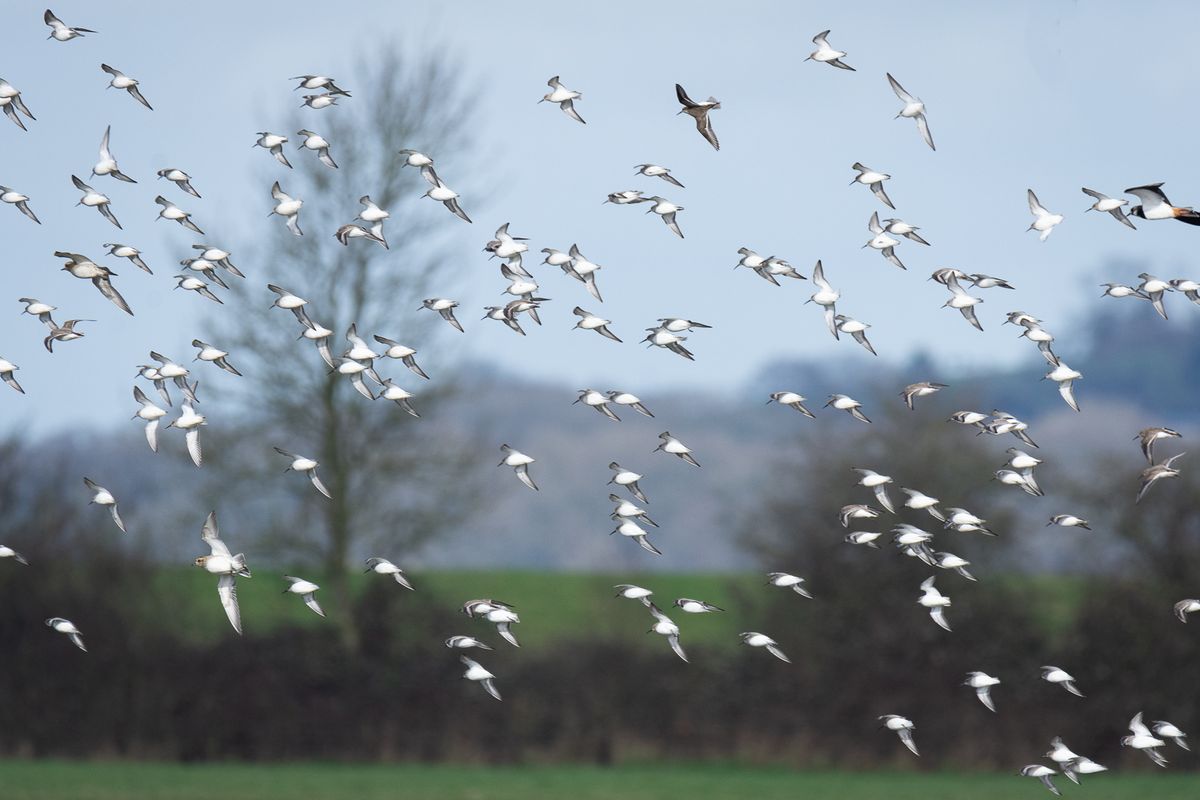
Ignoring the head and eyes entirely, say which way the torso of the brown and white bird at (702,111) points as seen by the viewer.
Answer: to the viewer's left

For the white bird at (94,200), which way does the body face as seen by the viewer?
to the viewer's left

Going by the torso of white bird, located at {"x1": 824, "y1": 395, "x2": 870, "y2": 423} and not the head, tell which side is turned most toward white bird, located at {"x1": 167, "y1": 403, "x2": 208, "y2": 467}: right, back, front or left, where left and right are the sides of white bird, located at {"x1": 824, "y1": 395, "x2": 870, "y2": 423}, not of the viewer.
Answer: front

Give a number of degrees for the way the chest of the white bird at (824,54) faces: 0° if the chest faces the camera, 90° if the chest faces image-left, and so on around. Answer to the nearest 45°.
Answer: approximately 90°

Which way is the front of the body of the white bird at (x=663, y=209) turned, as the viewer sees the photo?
to the viewer's left

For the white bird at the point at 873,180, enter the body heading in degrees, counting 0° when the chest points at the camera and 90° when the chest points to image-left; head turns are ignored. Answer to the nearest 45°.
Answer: approximately 90°

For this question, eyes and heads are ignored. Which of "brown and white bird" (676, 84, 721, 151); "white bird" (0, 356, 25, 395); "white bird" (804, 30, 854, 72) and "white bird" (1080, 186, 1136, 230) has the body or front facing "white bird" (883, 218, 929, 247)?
"white bird" (1080, 186, 1136, 230)

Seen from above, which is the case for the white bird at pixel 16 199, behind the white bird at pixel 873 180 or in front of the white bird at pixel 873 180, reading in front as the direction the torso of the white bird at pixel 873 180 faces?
in front

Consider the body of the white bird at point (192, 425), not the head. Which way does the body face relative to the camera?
to the viewer's left

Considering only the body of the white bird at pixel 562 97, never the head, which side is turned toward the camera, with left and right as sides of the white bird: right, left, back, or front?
left

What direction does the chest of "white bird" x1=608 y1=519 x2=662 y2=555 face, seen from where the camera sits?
to the viewer's left

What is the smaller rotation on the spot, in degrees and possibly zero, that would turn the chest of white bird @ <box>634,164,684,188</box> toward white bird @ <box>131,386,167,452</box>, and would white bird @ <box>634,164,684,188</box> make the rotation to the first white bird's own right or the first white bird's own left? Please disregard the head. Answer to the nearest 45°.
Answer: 0° — it already faces it

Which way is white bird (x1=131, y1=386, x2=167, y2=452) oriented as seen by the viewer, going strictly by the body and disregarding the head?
to the viewer's left

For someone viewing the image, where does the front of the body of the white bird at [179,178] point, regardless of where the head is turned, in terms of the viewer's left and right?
facing to the left of the viewer

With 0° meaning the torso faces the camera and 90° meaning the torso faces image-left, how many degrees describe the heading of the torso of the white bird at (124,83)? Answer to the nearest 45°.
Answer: approximately 90°
